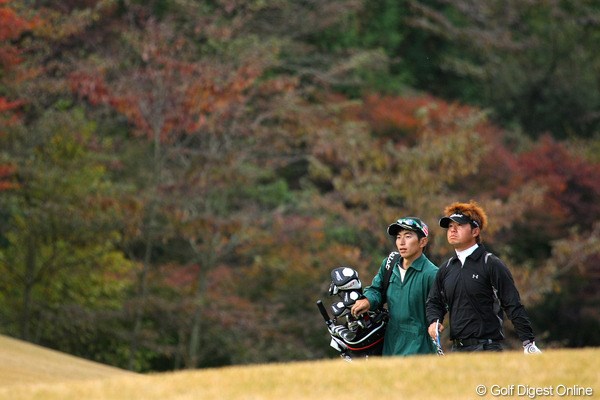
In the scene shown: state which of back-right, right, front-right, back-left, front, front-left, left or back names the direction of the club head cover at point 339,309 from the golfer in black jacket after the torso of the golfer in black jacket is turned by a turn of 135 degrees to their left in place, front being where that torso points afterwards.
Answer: back

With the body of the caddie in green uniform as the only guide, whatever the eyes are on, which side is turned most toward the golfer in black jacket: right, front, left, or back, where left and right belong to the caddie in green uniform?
left

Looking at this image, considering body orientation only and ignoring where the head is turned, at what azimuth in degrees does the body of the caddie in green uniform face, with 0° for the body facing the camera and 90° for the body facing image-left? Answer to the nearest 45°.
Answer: approximately 45°

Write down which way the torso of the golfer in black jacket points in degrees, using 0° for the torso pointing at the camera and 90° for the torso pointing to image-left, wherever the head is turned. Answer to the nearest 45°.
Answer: approximately 45°

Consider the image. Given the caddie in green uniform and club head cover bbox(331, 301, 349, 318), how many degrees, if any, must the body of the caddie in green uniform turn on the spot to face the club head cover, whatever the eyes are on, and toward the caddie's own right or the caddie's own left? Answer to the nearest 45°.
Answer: approximately 45° to the caddie's own right

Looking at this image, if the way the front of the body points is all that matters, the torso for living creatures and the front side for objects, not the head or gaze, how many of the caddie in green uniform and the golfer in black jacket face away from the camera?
0
